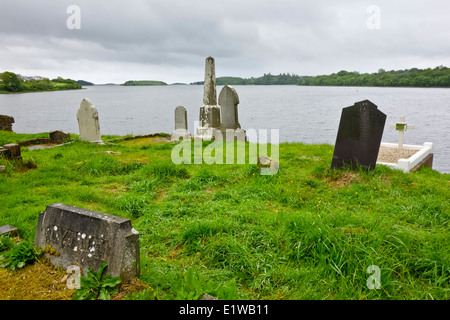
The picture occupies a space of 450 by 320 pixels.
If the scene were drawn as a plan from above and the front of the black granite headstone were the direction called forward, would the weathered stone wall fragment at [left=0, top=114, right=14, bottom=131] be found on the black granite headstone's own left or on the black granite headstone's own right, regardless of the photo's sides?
on the black granite headstone's own right

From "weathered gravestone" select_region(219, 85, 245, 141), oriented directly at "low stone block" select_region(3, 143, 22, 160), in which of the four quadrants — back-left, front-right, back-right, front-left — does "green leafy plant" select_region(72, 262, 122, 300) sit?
front-left

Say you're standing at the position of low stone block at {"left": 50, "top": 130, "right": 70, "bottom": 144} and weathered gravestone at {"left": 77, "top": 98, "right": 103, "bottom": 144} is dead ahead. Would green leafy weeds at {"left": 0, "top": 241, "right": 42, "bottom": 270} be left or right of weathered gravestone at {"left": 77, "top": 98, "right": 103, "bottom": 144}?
right

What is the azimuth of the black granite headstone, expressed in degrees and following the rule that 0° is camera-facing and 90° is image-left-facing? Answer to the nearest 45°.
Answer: approximately 0°

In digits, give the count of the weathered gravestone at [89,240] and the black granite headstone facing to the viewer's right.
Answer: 0

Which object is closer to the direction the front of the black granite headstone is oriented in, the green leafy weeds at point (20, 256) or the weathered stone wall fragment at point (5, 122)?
the green leafy weeds

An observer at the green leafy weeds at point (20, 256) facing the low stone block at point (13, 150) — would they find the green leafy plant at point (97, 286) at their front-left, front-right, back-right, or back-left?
back-right

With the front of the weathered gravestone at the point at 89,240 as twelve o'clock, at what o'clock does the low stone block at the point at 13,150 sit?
The low stone block is roughly at 4 o'clock from the weathered gravestone.

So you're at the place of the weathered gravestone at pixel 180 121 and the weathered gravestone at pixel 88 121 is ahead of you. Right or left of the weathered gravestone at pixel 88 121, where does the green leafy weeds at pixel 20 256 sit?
left

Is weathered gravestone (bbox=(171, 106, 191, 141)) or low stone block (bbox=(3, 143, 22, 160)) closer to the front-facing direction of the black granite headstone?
the low stone block

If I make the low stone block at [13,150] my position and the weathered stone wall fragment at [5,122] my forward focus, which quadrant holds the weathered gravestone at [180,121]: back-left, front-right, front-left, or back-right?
front-right

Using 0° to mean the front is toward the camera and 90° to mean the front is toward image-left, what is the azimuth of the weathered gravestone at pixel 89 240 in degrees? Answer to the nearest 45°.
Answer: approximately 45°

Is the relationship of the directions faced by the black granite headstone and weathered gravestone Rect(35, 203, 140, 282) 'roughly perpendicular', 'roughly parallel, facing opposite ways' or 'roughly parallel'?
roughly parallel

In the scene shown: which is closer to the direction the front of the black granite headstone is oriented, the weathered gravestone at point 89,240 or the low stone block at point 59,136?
the weathered gravestone

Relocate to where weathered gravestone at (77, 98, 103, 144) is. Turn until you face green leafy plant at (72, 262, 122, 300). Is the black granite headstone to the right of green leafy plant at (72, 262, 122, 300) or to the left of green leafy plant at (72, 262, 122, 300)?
left

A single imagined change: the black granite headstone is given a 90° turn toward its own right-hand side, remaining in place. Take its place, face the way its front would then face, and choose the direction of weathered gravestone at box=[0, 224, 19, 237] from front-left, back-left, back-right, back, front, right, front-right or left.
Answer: front-left

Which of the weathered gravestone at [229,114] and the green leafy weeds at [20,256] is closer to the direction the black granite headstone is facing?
the green leafy weeds
